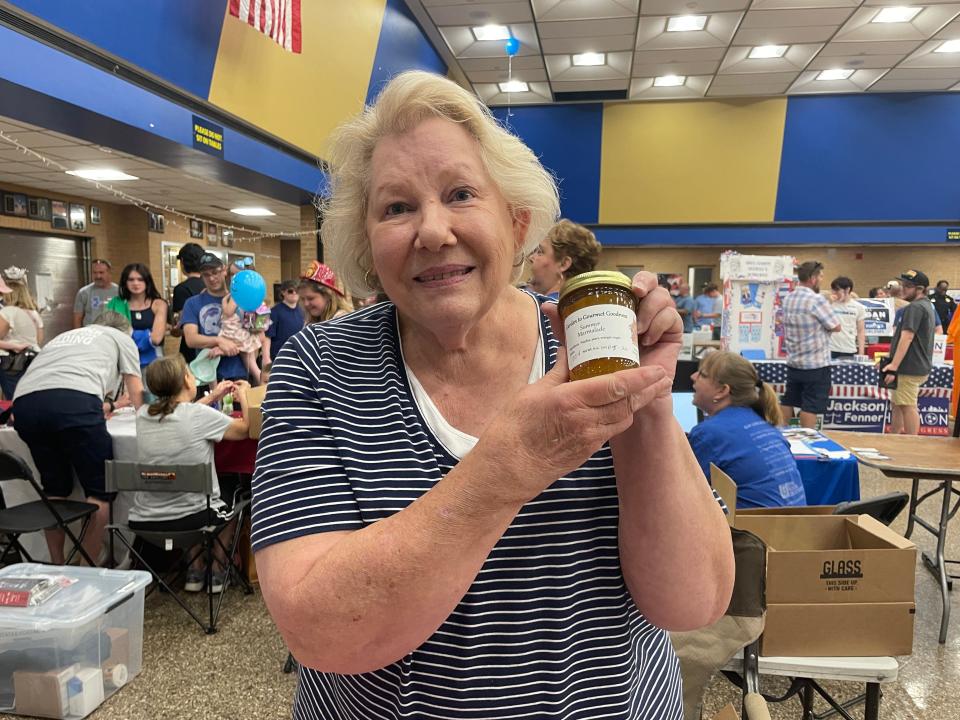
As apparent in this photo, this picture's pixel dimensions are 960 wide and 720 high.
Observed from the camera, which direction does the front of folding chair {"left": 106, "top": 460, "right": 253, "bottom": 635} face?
facing away from the viewer and to the right of the viewer

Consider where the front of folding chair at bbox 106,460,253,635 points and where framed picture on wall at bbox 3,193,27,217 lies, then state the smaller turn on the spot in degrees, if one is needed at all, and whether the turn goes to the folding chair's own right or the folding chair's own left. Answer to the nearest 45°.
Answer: approximately 45° to the folding chair's own left

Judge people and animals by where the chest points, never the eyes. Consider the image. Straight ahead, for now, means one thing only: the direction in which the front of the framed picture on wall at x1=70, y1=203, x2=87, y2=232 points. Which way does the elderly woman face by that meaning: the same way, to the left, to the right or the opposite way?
to the right

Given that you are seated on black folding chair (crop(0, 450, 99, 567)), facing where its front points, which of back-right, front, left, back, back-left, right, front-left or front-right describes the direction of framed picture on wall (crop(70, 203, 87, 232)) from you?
front-left

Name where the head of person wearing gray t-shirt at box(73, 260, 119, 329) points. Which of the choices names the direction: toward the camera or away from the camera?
toward the camera

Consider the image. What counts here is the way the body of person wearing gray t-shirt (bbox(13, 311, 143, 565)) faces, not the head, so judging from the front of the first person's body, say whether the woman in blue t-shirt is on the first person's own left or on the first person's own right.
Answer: on the first person's own right

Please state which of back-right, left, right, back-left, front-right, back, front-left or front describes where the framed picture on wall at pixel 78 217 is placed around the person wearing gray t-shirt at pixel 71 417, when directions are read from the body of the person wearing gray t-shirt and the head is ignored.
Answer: front-left

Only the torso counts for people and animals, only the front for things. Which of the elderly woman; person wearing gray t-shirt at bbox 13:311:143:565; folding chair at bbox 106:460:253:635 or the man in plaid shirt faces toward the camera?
the elderly woman

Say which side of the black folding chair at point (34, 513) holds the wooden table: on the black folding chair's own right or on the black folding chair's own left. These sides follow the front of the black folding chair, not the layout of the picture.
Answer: on the black folding chair's own right

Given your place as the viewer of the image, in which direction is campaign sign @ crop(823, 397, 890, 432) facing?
facing the viewer

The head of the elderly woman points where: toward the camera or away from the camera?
toward the camera

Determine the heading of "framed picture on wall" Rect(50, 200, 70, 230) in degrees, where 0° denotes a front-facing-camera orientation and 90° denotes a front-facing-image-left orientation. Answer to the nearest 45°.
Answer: approximately 315°

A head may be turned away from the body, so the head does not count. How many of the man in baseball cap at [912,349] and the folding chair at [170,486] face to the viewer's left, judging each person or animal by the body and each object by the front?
1

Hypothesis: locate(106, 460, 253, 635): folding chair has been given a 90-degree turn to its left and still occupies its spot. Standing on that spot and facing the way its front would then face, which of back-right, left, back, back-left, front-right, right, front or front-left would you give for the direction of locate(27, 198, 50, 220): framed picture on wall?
front-right

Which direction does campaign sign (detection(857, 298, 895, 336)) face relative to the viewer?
toward the camera

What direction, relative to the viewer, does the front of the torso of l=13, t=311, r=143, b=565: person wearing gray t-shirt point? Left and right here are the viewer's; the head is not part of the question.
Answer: facing away from the viewer and to the right of the viewer

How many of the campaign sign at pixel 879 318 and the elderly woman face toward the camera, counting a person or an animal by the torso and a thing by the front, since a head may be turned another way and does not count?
2

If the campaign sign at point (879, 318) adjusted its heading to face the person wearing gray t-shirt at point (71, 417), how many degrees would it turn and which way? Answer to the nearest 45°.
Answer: approximately 45° to its right

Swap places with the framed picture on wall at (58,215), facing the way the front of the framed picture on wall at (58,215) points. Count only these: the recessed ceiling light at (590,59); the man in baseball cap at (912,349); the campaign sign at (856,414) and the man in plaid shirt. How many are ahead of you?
4

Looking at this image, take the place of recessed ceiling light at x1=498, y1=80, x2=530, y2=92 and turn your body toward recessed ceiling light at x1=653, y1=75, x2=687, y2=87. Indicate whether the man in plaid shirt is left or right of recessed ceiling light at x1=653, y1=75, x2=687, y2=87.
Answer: right

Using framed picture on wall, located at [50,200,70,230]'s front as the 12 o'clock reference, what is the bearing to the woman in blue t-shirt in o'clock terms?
The woman in blue t-shirt is roughly at 1 o'clock from the framed picture on wall.
